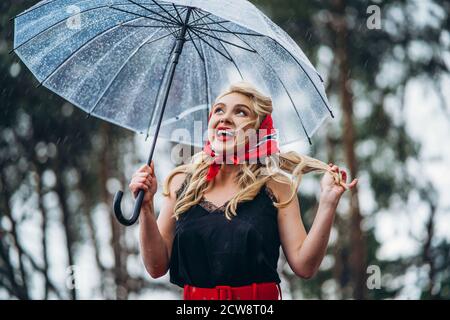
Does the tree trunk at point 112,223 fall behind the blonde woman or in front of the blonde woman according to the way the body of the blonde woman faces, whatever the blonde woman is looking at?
behind

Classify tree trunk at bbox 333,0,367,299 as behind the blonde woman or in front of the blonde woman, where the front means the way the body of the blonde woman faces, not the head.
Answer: behind

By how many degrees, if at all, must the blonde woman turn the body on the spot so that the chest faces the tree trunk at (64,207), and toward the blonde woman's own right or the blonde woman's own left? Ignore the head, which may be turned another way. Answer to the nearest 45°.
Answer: approximately 180°

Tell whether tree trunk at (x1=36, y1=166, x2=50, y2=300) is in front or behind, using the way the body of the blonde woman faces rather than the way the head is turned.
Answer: behind

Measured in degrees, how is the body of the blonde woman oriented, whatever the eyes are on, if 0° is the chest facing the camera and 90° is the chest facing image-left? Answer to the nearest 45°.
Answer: approximately 0°

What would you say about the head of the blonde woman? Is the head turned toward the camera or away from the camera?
toward the camera
